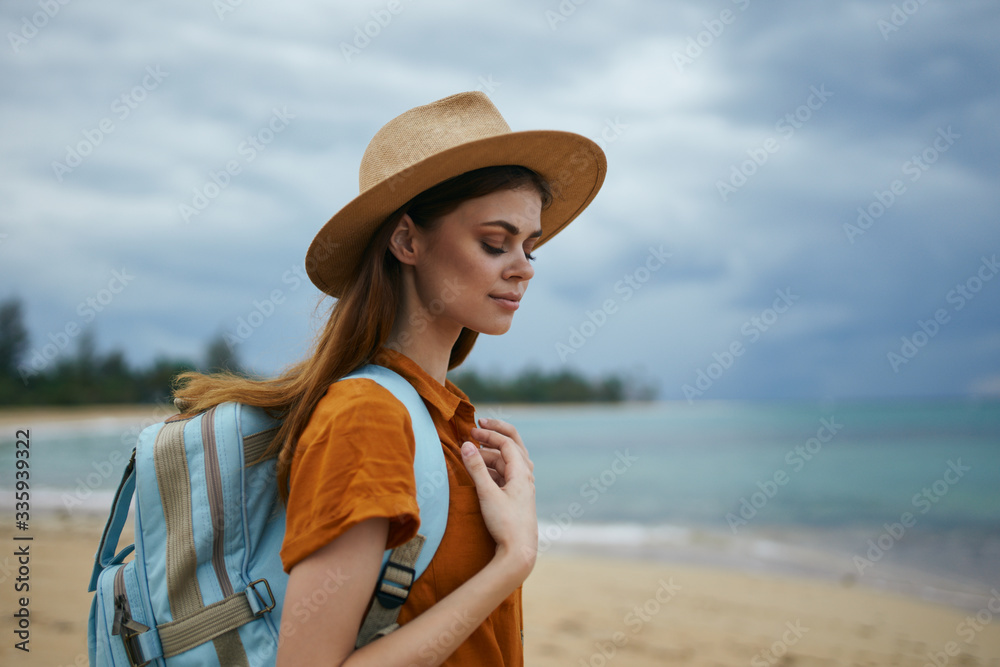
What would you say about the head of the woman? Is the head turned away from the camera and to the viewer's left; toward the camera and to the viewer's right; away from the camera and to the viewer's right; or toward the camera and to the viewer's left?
toward the camera and to the viewer's right

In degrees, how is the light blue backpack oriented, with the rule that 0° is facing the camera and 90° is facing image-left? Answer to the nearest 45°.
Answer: approximately 90°
